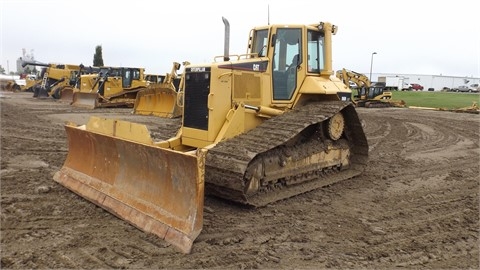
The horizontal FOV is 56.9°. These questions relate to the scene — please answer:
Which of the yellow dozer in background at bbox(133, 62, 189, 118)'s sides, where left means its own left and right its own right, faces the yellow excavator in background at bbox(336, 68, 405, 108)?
back

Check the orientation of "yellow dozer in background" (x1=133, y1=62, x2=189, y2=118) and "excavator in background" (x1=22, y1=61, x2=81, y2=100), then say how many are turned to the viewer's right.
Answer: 0

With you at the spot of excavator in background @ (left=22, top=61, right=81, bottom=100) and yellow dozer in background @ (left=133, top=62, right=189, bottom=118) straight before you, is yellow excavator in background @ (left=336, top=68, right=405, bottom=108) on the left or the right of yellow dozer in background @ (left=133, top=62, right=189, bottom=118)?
left

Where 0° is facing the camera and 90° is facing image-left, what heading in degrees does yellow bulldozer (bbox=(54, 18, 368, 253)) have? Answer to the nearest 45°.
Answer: approximately 45°

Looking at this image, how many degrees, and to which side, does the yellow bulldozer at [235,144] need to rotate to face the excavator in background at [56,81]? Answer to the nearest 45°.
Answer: approximately 90° to its right

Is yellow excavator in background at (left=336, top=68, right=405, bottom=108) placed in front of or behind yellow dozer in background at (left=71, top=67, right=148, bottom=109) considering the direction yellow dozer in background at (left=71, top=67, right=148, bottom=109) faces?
behind

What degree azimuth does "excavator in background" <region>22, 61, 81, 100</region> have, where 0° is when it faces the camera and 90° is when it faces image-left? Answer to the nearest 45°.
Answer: approximately 45°

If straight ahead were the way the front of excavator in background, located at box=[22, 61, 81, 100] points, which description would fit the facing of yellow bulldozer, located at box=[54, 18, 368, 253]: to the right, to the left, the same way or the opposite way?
the same way

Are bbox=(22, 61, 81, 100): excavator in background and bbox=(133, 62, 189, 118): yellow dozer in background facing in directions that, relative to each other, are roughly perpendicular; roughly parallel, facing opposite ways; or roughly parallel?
roughly parallel

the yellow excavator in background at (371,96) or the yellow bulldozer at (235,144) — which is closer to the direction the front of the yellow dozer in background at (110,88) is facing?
the yellow bulldozer

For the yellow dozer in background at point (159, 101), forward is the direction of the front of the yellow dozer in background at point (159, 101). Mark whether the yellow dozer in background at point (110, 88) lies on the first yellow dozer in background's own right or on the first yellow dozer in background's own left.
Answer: on the first yellow dozer in background's own right

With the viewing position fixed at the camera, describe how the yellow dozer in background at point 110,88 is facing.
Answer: facing the viewer and to the left of the viewer

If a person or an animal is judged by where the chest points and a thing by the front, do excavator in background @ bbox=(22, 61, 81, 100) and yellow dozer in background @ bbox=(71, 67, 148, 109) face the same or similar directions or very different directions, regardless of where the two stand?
same or similar directions

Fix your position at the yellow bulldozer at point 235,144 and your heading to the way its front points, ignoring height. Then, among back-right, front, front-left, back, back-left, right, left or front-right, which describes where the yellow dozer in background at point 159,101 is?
back-right

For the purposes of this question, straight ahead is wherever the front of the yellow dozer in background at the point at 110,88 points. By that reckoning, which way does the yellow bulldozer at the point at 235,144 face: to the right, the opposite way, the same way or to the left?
the same way

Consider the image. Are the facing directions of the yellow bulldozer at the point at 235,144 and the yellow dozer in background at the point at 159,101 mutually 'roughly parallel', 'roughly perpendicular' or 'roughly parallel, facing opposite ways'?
roughly parallel
